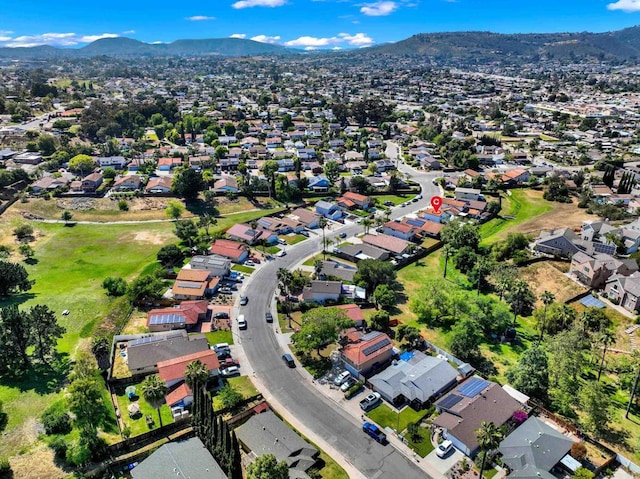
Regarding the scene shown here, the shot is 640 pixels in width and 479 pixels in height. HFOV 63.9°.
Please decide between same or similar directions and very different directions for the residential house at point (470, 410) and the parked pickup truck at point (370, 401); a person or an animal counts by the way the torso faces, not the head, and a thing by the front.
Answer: very different directions

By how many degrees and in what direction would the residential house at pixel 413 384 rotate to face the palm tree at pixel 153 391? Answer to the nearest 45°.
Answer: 0° — it already faces it

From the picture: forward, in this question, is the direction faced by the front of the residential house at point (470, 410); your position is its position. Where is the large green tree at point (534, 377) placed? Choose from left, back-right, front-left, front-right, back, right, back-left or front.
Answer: back

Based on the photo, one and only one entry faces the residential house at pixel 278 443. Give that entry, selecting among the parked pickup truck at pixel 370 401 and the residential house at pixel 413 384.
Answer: the residential house at pixel 413 384

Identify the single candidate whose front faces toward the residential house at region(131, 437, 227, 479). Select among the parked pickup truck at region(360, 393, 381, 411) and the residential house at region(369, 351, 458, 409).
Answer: the residential house at region(369, 351, 458, 409)

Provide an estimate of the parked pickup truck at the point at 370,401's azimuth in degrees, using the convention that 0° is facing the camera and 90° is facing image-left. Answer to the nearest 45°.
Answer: approximately 225°

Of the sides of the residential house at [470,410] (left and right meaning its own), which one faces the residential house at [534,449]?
left

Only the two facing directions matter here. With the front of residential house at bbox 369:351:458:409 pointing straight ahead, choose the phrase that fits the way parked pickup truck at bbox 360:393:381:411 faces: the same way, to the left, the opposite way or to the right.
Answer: the opposite way

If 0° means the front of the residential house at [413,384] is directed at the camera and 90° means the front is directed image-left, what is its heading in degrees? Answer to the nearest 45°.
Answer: approximately 45°

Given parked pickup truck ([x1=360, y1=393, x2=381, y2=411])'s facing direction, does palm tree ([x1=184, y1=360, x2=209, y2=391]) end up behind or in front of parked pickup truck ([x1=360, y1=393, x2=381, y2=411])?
behind

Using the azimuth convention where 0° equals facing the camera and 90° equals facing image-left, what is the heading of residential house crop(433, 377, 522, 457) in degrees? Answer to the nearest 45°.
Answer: approximately 45°
